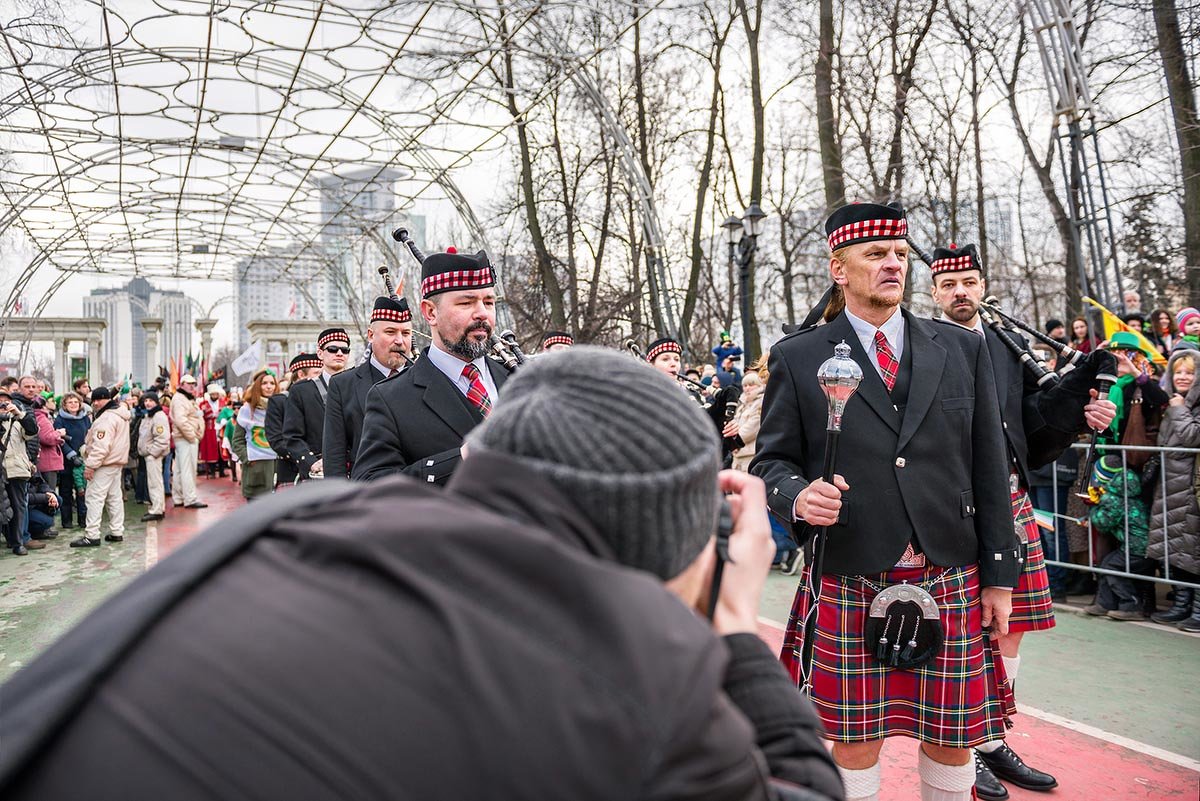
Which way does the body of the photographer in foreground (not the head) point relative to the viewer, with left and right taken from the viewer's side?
facing away from the viewer and to the right of the viewer

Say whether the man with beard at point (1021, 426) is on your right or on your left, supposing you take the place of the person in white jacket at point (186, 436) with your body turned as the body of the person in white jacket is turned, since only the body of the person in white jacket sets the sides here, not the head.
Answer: on your right

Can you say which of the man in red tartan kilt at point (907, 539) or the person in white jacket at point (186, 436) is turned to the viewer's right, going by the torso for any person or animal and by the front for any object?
the person in white jacket

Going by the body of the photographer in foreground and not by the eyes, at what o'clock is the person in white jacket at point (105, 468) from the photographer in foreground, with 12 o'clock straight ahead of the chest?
The person in white jacket is roughly at 10 o'clock from the photographer in foreground.

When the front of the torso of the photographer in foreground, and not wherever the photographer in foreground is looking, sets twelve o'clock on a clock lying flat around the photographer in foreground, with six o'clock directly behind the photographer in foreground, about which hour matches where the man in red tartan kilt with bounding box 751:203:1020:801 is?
The man in red tartan kilt is roughly at 12 o'clock from the photographer in foreground.

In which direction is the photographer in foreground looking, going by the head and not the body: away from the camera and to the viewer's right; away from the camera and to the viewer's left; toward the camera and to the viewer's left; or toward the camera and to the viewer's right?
away from the camera and to the viewer's right

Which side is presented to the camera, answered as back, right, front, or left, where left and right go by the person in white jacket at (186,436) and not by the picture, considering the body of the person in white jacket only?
right

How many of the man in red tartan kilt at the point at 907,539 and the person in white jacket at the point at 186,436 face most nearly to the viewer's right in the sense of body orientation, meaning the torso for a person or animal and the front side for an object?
1
